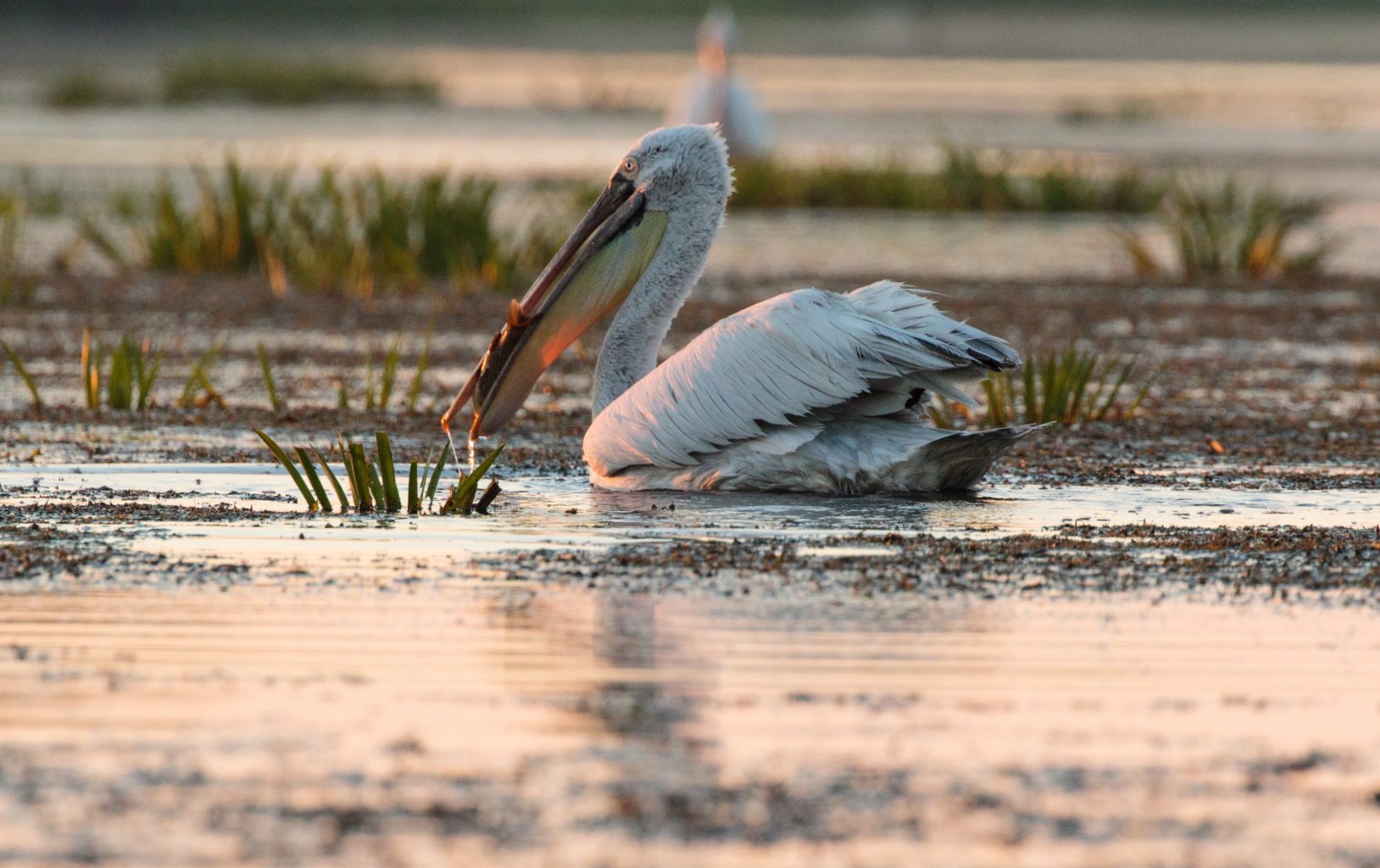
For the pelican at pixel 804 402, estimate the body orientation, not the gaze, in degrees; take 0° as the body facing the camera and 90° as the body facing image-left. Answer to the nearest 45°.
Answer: approximately 90°

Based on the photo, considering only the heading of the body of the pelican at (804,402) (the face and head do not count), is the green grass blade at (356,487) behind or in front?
in front

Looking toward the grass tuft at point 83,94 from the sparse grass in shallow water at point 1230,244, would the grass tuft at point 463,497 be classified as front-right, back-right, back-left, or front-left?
back-left

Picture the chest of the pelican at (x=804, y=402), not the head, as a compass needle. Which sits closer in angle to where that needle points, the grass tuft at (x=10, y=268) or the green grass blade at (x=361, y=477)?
the green grass blade

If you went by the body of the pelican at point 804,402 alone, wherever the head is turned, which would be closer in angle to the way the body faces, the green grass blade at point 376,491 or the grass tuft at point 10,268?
the green grass blade

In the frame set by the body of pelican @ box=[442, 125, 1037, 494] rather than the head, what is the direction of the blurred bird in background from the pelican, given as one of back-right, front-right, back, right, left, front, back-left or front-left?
right

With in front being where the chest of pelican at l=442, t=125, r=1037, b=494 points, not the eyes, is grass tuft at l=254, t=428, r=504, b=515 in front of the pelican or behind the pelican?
in front

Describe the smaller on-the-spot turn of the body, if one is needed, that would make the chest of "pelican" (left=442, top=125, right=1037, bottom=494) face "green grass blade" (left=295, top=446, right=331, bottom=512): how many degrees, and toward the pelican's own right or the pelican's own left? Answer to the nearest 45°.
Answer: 0° — it already faces it

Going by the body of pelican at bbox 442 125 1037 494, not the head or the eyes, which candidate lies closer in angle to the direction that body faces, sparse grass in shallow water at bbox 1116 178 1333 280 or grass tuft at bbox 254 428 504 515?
the grass tuft

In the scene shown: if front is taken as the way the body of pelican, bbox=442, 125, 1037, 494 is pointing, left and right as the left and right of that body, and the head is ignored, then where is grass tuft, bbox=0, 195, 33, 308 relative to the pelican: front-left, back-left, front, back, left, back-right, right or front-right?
front-right

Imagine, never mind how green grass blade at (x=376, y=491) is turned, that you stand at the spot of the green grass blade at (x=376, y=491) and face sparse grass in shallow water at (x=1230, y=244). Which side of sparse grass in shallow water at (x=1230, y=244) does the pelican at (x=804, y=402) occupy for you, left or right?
right

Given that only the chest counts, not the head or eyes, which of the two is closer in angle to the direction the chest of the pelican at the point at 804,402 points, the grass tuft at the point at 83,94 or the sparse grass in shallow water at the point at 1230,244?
the grass tuft

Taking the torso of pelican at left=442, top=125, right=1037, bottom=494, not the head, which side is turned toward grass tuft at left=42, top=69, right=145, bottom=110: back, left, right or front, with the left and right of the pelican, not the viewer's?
right

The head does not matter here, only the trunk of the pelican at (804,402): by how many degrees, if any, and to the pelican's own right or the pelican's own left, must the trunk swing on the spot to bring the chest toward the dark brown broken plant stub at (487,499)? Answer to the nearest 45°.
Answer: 0° — it already faces it

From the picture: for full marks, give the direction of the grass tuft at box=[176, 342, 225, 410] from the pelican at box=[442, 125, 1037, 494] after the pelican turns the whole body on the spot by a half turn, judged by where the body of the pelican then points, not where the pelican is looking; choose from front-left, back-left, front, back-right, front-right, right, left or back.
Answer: back-left

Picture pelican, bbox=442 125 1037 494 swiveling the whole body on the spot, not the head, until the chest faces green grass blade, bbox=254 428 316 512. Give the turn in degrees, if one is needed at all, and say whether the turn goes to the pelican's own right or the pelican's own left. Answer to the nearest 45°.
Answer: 0° — it already faces it
